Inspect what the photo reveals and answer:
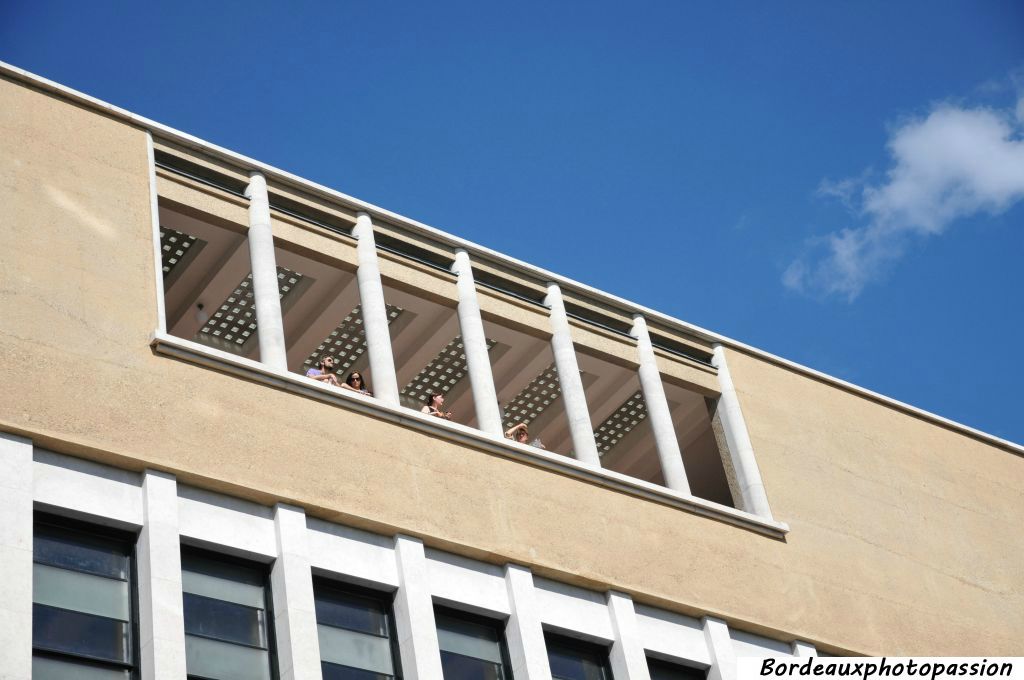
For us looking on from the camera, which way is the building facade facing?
facing the viewer and to the right of the viewer
